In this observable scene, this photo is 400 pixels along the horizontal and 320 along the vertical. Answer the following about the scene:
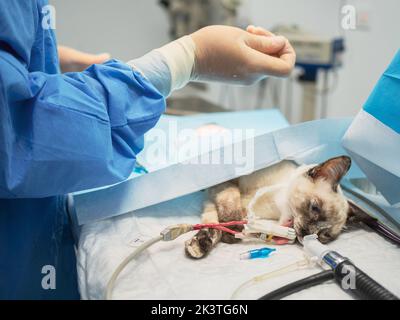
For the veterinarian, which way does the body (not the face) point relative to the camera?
to the viewer's right
